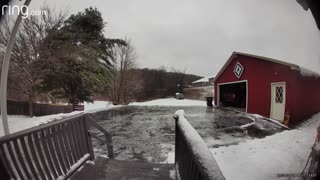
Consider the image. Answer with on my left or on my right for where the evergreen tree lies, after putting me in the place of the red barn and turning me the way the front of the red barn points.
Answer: on my right

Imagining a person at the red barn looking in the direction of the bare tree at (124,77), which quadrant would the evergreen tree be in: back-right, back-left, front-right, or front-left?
front-left

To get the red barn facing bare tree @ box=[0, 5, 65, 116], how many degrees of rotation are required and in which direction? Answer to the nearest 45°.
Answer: approximately 45° to its right

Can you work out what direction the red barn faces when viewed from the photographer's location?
facing the viewer and to the left of the viewer

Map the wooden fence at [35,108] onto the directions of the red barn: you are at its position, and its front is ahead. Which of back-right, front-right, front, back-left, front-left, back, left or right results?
front-right

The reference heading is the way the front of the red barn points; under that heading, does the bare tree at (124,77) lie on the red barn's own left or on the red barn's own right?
on the red barn's own right
